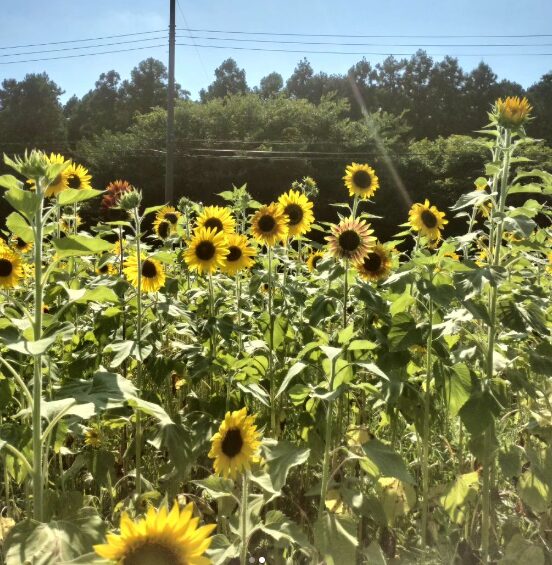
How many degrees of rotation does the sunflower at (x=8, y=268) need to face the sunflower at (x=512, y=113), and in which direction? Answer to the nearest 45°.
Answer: approximately 45° to its left

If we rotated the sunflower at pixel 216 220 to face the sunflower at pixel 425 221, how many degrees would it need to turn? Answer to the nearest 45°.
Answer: approximately 90° to its left

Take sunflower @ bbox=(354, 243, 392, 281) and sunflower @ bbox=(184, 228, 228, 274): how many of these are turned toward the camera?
2

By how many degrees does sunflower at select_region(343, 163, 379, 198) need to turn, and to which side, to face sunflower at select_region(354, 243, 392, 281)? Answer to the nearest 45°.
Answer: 0° — it already faces it

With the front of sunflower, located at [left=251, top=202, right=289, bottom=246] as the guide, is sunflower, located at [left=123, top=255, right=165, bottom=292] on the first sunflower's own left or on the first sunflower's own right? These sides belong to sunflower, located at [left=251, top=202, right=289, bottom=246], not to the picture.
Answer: on the first sunflower's own right

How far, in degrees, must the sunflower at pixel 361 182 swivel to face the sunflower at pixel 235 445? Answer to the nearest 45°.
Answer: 0° — it already faces it

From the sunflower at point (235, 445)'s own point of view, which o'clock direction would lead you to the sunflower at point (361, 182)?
the sunflower at point (361, 182) is roughly at 5 o'clock from the sunflower at point (235, 445).

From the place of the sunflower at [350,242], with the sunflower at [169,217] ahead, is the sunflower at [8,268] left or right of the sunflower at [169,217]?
left

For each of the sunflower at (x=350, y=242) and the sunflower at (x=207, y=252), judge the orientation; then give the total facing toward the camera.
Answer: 2
